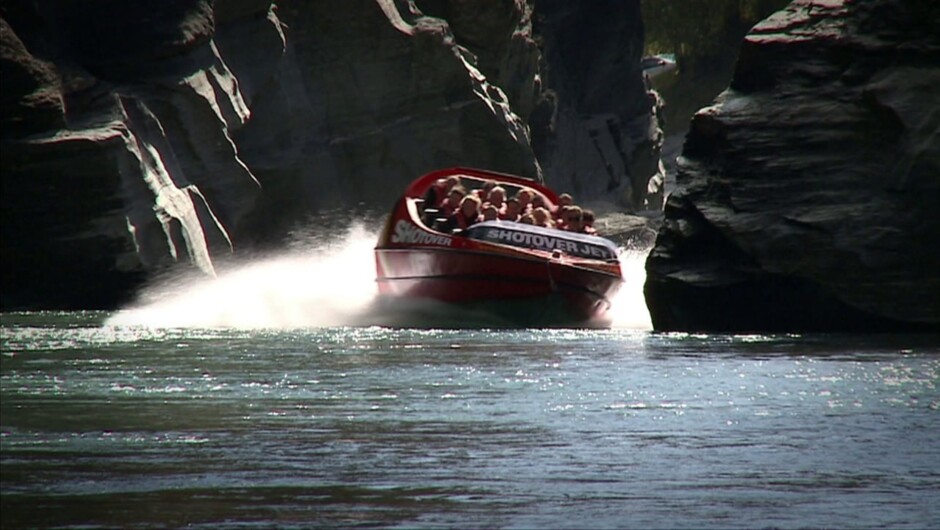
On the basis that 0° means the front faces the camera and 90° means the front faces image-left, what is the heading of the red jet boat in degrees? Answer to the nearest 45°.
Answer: approximately 315°

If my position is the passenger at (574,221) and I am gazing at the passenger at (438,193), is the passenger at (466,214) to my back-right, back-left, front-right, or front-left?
front-left

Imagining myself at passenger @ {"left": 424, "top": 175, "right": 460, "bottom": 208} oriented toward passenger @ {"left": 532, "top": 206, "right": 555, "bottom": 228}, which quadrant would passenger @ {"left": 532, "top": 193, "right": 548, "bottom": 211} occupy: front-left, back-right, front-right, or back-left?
front-left
